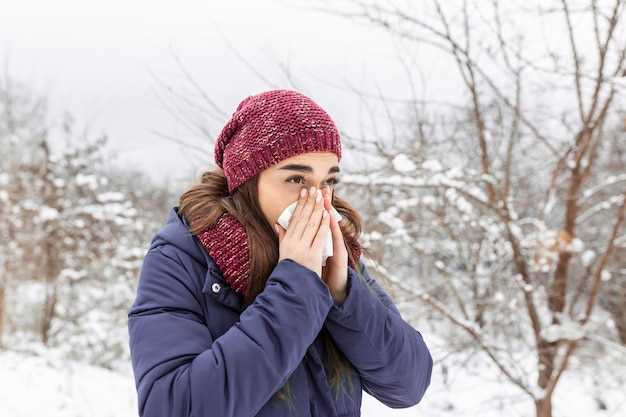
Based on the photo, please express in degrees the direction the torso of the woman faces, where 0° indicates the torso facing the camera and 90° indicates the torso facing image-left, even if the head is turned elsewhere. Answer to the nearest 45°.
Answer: approximately 315°

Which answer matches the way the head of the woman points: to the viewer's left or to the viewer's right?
to the viewer's right
